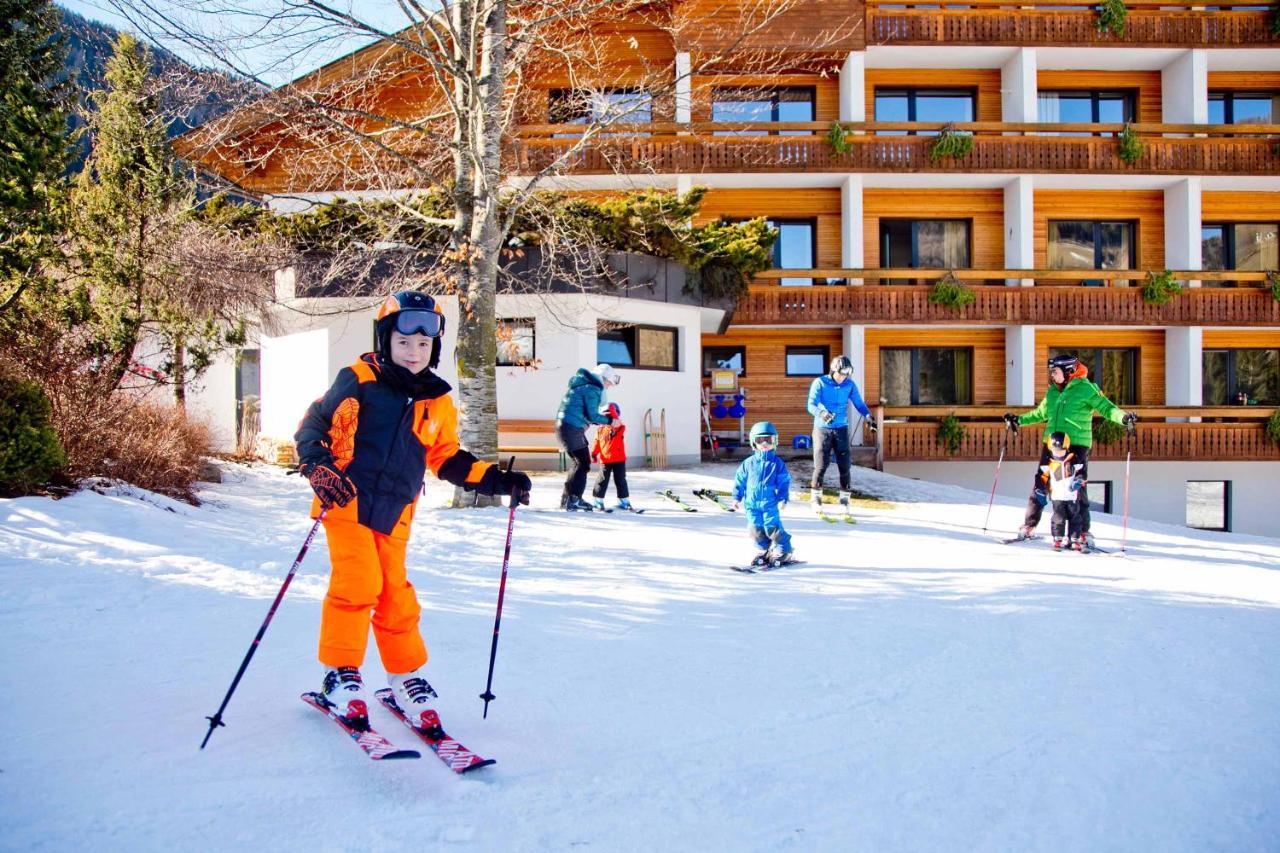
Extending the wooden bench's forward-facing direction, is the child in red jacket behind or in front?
in front

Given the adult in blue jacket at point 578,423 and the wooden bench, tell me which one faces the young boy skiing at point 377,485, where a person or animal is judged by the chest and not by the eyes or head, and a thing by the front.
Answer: the wooden bench

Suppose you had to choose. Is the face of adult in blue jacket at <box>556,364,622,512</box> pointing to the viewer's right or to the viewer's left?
to the viewer's right

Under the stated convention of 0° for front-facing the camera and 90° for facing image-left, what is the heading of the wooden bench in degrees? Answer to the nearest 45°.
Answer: approximately 0°

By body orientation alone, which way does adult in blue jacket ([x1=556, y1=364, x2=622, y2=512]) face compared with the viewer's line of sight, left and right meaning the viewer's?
facing to the right of the viewer

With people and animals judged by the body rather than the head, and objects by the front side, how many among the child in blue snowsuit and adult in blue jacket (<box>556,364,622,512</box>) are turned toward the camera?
1

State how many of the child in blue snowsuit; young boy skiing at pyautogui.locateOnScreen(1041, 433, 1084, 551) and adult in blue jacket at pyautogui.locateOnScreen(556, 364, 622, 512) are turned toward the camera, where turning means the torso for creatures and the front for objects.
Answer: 2

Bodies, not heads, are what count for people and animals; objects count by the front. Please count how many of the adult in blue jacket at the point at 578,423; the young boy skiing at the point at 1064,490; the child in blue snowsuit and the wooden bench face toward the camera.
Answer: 3

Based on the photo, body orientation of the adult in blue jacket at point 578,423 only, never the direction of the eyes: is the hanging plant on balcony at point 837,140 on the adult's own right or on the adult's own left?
on the adult's own left

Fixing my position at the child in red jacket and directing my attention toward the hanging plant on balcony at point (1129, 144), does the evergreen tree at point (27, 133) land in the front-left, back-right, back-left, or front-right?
back-left
